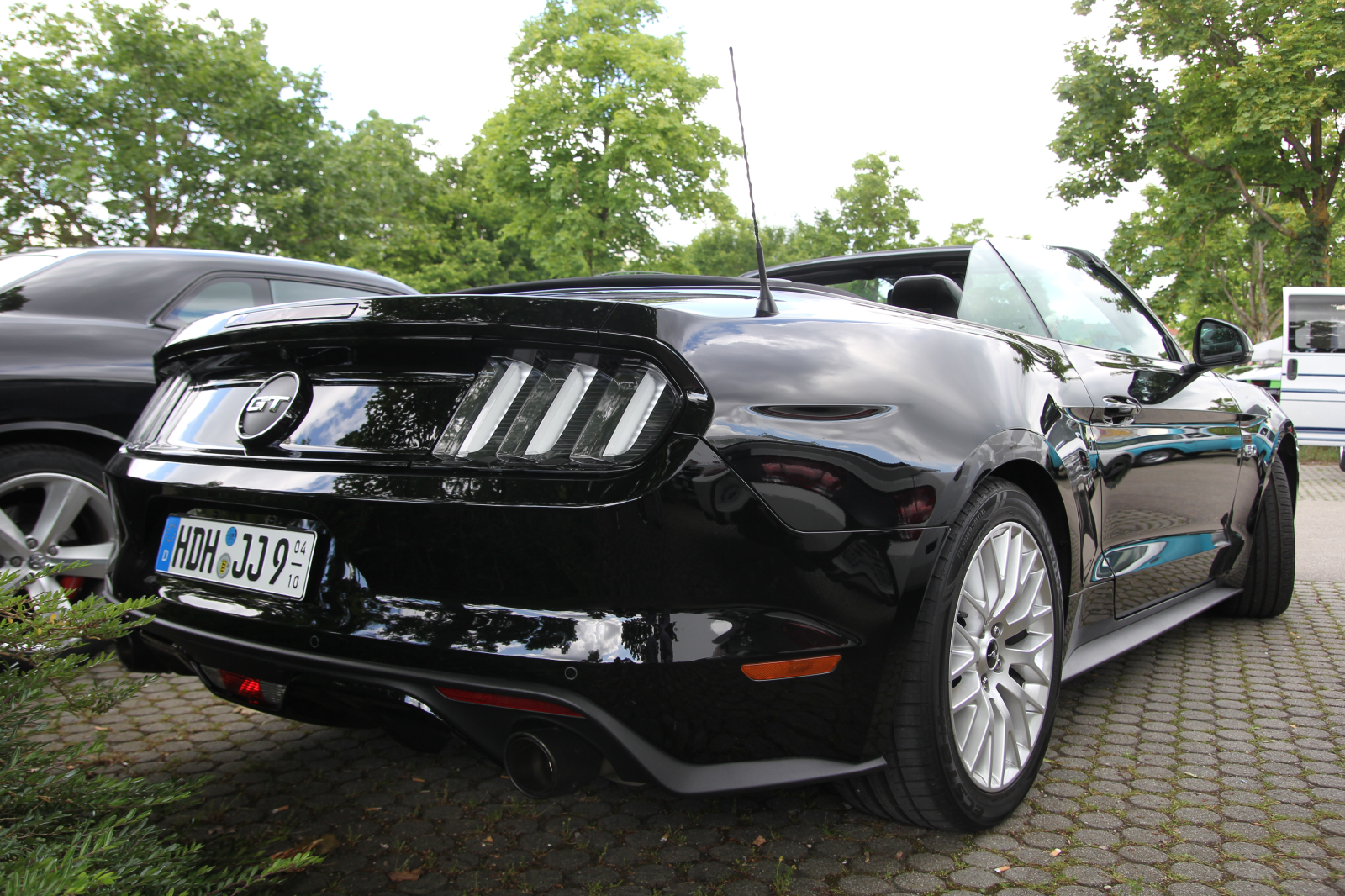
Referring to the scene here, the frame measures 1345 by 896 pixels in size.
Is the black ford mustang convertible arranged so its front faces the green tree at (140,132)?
no

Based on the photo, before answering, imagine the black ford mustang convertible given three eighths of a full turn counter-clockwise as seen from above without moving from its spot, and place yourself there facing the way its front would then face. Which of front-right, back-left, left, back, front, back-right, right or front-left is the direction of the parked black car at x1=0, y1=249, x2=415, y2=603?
front-right

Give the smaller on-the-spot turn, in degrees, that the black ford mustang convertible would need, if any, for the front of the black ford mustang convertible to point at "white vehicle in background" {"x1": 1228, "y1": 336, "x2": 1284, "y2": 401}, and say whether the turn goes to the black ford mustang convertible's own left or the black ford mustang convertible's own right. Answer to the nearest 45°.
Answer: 0° — it already faces it

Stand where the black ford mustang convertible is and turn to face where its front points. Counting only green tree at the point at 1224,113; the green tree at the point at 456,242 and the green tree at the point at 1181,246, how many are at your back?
0

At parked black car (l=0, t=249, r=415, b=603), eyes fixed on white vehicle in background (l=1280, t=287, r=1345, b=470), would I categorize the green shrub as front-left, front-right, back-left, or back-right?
back-right

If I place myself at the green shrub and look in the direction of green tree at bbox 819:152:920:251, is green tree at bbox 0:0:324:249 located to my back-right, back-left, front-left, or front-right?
front-left

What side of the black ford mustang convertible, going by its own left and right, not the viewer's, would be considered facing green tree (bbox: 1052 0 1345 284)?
front

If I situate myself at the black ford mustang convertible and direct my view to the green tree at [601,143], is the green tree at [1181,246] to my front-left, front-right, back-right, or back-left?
front-right

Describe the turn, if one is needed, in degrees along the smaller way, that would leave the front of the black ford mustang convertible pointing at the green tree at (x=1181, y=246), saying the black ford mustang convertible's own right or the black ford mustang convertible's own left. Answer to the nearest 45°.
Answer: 0° — it already faces it

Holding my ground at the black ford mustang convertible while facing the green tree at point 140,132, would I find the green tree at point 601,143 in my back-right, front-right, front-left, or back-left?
front-right

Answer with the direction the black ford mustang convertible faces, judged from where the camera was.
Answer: facing away from the viewer and to the right of the viewer

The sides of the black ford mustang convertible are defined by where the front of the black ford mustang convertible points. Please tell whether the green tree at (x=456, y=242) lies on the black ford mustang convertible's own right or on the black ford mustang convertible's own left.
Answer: on the black ford mustang convertible's own left

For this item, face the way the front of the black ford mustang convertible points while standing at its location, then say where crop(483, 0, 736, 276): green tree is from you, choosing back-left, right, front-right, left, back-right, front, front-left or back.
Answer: front-left

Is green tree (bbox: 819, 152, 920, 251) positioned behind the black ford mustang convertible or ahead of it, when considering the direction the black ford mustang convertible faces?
ahead

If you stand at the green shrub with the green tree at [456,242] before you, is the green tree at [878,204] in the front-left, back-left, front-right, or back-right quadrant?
front-right

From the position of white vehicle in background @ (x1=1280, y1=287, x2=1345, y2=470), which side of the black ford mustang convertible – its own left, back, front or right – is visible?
front
